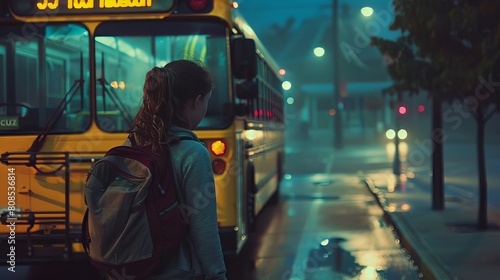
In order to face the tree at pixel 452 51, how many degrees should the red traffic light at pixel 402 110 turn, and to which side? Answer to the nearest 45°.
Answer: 0° — it already faces it

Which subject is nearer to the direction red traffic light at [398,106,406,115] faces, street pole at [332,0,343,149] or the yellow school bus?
the yellow school bus

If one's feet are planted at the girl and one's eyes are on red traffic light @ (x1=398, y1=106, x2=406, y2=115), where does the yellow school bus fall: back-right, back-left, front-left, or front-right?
front-left

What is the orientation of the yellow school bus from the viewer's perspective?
toward the camera

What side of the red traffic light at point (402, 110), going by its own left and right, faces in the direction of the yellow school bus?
front

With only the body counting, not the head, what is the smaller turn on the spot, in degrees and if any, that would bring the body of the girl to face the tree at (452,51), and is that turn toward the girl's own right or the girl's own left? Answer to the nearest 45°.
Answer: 0° — they already face it

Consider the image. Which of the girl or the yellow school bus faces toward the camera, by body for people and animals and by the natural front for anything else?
the yellow school bus

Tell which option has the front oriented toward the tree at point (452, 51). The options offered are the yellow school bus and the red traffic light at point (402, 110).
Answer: the red traffic light

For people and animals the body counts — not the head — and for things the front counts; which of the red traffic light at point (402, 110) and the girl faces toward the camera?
the red traffic light

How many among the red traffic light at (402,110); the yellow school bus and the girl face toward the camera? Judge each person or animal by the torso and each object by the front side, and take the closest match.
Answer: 2

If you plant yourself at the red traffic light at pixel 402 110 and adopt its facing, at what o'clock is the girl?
The girl is roughly at 12 o'clock from the red traffic light.

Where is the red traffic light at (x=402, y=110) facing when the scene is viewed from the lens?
facing the viewer

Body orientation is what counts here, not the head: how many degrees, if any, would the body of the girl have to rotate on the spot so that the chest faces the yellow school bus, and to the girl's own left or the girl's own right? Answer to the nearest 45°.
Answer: approximately 45° to the girl's own left

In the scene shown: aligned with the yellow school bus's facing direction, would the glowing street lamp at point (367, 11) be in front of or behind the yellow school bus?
behind
